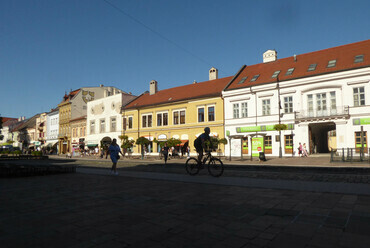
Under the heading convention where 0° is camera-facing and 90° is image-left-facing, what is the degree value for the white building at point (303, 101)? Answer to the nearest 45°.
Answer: approximately 45°

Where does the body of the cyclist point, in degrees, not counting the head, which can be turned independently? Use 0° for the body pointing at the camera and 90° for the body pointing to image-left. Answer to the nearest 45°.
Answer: approximately 270°

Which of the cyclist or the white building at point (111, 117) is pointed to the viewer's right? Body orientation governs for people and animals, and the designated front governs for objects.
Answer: the cyclist

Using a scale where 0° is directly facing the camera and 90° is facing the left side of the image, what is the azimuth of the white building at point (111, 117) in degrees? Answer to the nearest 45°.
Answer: approximately 45°

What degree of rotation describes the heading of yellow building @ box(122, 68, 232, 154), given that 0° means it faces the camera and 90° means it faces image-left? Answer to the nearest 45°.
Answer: approximately 45°

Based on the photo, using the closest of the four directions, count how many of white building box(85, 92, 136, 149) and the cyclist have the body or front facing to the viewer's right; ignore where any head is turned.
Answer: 1

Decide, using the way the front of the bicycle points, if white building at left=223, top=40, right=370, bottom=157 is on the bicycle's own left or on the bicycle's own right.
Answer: on the bicycle's own left

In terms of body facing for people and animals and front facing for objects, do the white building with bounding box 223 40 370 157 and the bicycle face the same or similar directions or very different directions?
very different directions

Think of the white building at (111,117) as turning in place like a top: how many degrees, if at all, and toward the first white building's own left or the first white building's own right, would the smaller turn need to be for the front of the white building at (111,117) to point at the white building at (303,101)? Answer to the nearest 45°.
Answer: approximately 90° to the first white building's own left

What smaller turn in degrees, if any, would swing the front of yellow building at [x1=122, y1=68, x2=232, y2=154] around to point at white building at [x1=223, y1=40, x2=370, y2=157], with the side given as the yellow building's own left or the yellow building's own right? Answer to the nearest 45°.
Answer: approximately 90° to the yellow building's own left

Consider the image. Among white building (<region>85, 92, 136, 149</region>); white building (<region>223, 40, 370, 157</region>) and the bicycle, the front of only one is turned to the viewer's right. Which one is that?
the bicycle

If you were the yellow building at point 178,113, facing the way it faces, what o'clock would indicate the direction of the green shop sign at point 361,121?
The green shop sign is roughly at 9 o'clock from the yellow building.
